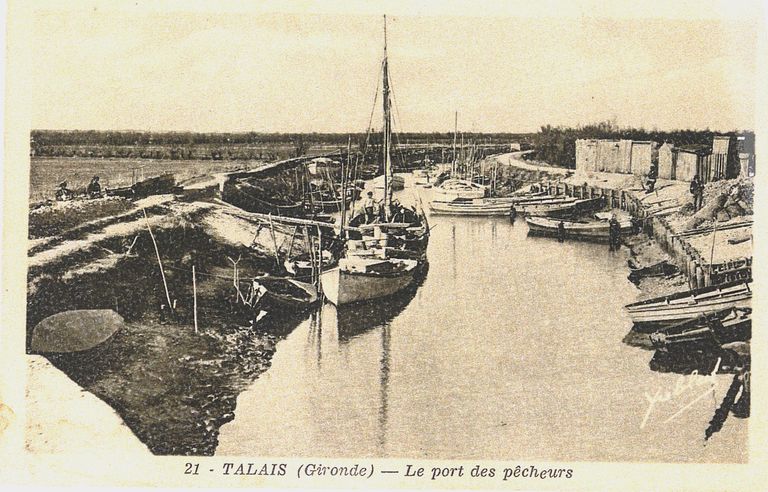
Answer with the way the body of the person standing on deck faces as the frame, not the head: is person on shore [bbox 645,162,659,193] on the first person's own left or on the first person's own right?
on the first person's own left

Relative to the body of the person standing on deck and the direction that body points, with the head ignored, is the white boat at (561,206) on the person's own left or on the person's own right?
on the person's own left

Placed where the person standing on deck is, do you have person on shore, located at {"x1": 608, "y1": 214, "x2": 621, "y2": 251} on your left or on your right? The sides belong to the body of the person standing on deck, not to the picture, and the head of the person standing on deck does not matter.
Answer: on your left

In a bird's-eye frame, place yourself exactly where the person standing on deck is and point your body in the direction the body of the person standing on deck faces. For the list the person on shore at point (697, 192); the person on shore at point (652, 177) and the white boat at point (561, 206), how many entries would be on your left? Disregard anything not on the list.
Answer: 3

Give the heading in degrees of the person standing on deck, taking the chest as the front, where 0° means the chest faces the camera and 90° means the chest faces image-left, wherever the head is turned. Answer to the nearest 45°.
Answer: approximately 0°
